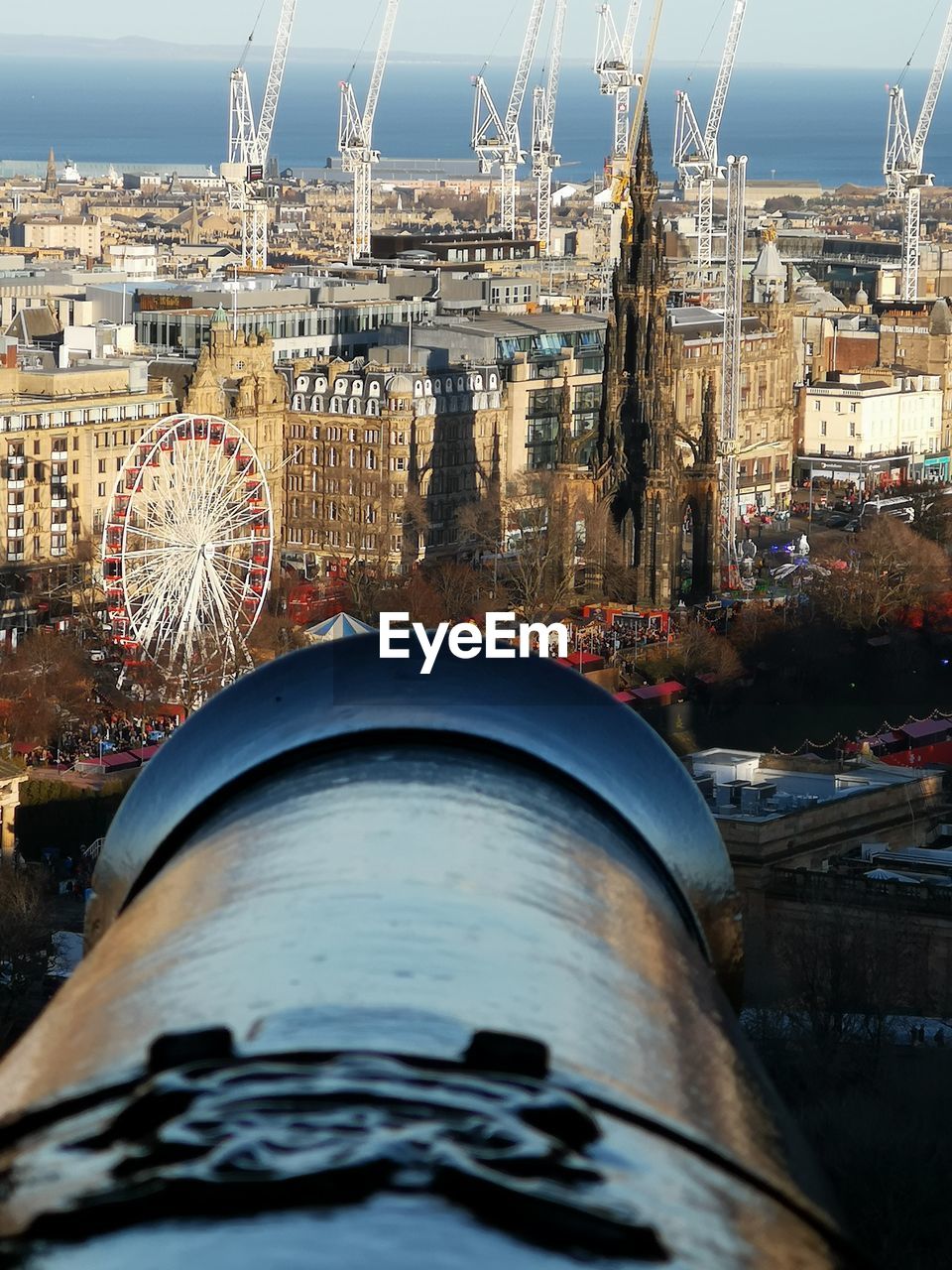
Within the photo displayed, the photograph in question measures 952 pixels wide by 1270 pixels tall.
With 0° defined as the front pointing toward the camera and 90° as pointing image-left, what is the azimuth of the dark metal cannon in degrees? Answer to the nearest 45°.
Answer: approximately 180°
